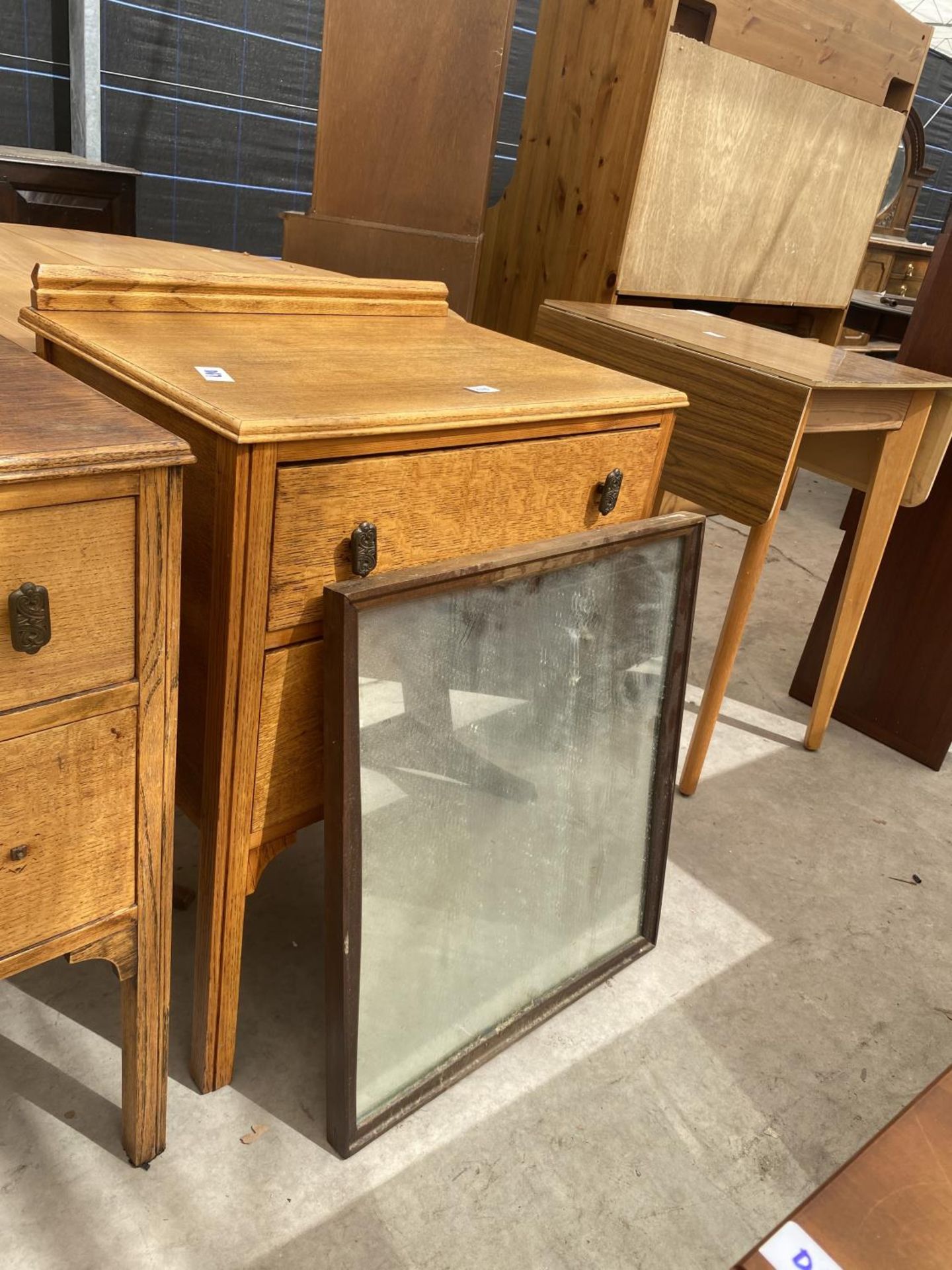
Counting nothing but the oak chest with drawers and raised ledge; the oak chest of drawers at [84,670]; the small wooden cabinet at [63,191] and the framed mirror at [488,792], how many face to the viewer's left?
0

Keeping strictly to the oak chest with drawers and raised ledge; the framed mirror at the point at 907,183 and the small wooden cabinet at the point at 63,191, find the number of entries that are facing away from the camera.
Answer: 0

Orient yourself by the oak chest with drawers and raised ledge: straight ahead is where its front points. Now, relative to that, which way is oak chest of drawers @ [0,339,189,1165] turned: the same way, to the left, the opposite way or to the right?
the same way

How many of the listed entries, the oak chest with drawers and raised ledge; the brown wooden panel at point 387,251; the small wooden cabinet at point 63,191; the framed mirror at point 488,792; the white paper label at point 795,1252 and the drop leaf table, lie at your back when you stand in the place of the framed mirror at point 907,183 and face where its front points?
0

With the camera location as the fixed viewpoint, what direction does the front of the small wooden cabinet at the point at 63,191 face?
facing the viewer

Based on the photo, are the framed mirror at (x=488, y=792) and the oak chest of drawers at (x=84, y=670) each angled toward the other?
no

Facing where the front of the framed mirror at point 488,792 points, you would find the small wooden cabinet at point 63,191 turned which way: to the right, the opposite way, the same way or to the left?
the same way

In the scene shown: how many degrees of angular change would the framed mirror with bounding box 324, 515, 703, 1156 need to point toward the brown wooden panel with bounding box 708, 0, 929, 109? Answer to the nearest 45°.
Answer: approximately 135° to its left

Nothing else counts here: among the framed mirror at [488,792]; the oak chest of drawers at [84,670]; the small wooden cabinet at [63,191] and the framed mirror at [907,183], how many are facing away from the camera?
0

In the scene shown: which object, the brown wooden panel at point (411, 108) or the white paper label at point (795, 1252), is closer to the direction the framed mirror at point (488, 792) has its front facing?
the white paper label

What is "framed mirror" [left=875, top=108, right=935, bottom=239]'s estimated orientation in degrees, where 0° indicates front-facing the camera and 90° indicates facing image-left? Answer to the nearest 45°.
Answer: approximately 45°

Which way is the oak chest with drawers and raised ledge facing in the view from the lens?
facing the viewer and to the right of the viewer

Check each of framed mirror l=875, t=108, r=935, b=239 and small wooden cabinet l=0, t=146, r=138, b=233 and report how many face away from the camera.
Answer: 0

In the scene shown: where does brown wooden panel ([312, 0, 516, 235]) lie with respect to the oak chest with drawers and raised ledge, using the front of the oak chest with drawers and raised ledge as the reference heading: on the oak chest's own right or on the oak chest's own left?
on the oak chest's own left

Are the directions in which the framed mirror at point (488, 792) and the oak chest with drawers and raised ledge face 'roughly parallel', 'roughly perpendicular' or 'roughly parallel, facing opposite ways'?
roughly parallel

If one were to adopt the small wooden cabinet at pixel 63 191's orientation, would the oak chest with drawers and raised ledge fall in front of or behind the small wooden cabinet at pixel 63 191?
in front

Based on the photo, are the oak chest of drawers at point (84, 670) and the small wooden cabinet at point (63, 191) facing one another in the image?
no

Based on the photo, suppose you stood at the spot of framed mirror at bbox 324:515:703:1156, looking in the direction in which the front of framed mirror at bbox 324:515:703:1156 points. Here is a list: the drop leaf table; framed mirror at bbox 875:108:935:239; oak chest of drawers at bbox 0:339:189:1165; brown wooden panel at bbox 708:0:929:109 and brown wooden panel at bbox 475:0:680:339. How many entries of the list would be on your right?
1
